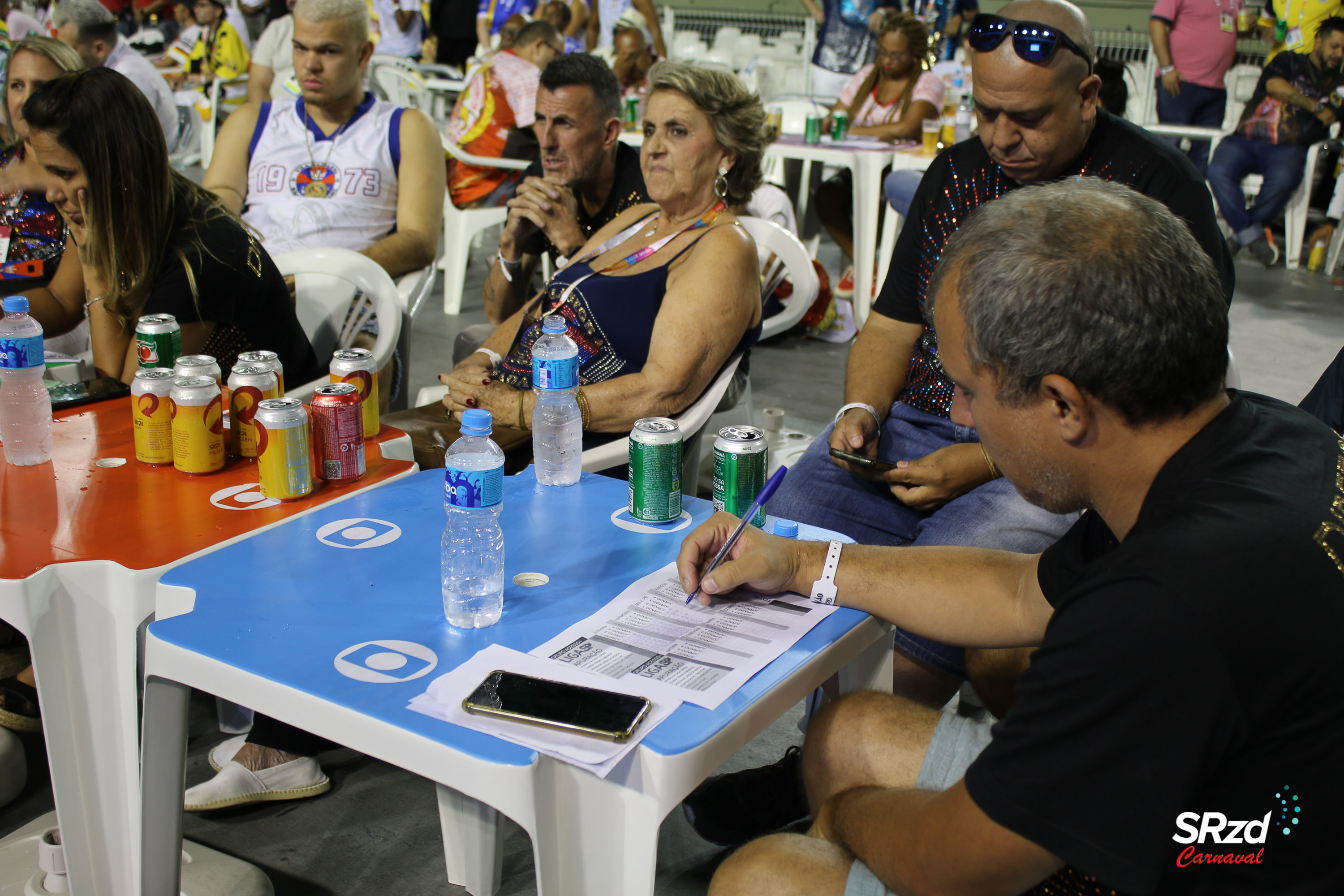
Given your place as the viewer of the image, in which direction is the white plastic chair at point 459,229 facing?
facing to the right of the viewer

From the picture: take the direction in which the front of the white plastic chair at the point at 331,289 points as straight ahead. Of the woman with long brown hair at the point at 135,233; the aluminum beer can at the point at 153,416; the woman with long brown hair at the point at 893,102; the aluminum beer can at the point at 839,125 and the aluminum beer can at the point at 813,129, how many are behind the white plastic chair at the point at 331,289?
3

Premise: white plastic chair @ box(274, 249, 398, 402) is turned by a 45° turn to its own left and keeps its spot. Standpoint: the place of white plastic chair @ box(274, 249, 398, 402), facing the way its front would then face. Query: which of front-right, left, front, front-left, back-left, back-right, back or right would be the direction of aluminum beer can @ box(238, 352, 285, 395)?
front

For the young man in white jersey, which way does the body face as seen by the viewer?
toward the camera

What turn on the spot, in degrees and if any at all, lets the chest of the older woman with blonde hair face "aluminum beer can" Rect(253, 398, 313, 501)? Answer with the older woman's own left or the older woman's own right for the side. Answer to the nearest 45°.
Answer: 0° — they already face it

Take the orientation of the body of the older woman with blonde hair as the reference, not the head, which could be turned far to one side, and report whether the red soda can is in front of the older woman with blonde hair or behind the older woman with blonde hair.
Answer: in front

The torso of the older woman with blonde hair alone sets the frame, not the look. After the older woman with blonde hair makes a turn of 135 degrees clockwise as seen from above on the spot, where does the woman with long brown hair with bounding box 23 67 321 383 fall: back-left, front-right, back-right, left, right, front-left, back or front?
left

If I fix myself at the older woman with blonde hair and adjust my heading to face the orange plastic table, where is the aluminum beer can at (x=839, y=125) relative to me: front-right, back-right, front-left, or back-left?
back-right

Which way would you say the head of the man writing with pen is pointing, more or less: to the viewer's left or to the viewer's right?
to the viewer's left

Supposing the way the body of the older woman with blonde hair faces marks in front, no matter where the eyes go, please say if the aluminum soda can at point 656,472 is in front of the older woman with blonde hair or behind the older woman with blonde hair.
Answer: in front

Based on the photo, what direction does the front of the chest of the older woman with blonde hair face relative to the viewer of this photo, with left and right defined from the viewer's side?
facing the viewer and to the left of the viewer

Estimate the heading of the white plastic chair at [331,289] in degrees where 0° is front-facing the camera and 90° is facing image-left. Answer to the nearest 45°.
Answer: approximately 45°

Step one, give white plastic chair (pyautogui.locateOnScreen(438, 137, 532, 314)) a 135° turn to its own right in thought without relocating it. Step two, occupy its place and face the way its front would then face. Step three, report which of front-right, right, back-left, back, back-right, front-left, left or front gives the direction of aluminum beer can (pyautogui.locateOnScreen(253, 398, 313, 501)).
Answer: front-left

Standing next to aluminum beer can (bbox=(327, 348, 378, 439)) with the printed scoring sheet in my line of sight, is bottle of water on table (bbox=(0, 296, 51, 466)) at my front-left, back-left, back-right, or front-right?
back-right
